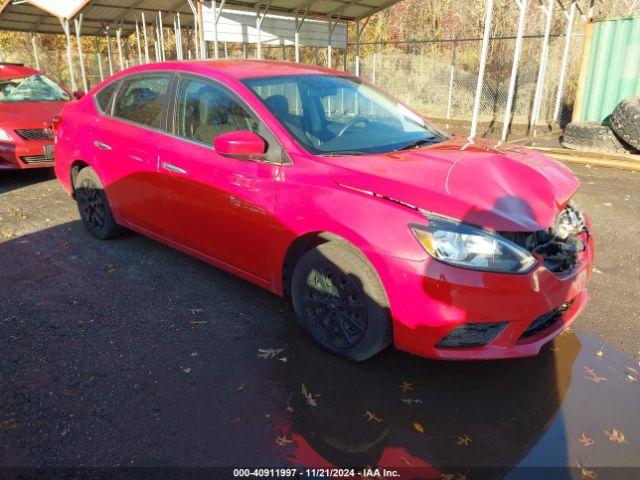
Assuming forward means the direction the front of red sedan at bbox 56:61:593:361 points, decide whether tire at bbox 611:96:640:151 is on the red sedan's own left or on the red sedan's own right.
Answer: on the red sedan's own left

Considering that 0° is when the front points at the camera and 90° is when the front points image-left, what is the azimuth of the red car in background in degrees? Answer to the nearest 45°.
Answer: approximately 315°

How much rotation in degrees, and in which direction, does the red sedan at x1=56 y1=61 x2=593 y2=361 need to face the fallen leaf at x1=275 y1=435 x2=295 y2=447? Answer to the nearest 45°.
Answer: approximately 45° to its right

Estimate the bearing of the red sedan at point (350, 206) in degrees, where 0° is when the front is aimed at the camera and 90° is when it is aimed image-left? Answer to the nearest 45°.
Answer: approximately 315°

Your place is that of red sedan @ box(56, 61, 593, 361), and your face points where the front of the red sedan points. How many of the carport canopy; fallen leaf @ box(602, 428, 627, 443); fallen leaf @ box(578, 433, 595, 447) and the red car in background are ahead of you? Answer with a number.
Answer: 2

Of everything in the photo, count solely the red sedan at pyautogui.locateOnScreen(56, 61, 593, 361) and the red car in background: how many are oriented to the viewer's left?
0

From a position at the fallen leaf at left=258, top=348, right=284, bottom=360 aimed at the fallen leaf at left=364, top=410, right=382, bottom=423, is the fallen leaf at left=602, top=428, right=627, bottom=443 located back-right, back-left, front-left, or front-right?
front-left

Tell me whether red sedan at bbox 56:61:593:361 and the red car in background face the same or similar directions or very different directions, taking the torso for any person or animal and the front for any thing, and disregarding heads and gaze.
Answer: same or similar directions

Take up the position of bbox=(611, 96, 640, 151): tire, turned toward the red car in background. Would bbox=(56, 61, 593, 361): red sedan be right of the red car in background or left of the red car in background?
left
